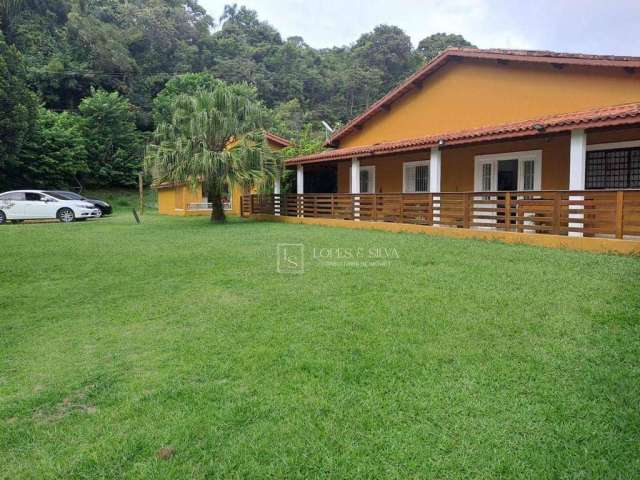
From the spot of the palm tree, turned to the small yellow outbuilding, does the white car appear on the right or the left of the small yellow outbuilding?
left

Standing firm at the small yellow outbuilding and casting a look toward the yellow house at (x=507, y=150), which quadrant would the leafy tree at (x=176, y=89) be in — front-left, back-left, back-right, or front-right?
back-left

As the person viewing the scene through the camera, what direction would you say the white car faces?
facing to the right of the viewer

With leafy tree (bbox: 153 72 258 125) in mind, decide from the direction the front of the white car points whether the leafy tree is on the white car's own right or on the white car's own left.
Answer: on the white car's own left

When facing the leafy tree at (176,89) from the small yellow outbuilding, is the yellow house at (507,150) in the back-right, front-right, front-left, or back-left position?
back-right

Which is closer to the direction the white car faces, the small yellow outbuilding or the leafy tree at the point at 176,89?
the small yellow outbuilding

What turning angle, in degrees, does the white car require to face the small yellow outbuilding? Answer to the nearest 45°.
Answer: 0° — it already faces it
